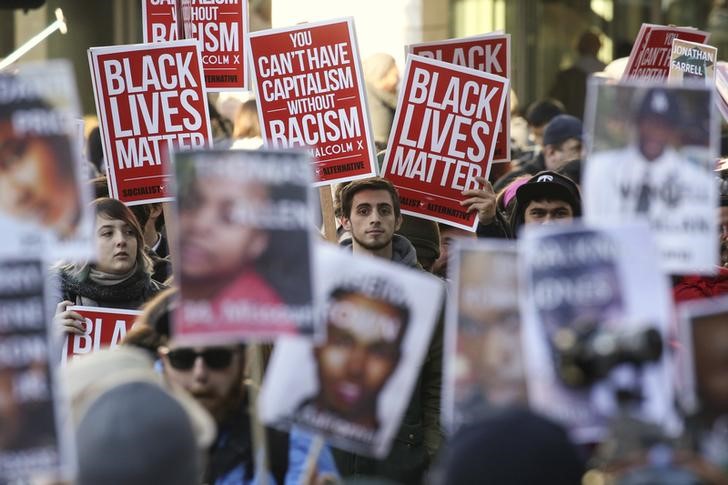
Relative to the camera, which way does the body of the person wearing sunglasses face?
toward the camera

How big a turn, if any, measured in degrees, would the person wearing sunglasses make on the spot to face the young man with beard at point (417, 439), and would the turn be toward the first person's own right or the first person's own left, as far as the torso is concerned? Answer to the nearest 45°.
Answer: approximately 135° to the first person's own left

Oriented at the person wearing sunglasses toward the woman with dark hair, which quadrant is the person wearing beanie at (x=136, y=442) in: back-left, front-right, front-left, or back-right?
back-left

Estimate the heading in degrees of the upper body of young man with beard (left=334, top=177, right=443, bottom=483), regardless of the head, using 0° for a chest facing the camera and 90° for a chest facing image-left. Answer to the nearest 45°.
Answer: approximately 0°

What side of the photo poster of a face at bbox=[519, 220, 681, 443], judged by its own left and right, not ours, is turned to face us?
front

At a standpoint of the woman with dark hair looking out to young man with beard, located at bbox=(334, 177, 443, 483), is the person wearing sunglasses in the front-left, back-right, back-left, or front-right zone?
front-right

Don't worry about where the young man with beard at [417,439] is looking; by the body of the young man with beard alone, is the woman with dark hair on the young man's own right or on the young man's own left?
on the young man's own right

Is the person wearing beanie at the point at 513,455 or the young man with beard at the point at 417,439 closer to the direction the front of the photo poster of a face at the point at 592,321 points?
the person wearing beanie
